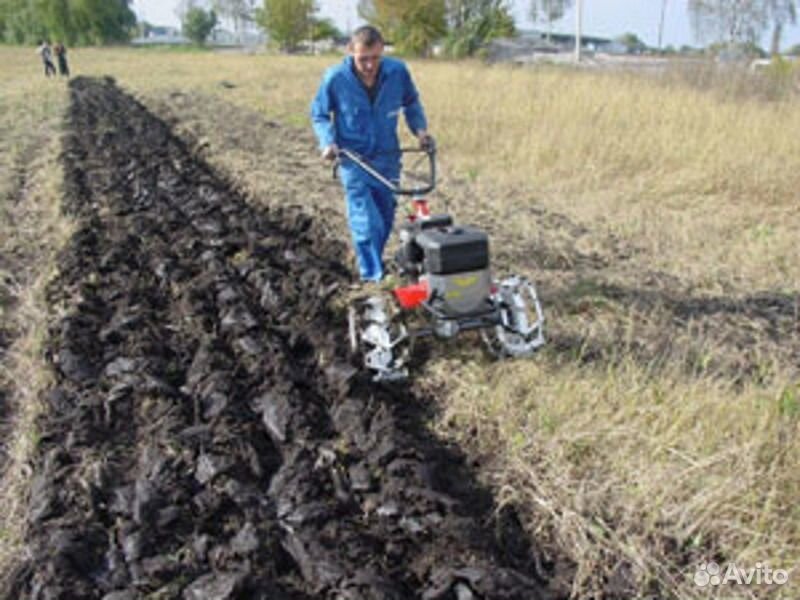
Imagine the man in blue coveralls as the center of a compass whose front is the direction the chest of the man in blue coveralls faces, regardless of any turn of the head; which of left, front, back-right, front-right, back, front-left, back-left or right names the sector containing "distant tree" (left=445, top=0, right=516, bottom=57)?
back

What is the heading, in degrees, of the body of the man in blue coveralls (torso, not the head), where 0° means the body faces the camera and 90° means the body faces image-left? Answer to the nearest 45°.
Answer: approximately 0°

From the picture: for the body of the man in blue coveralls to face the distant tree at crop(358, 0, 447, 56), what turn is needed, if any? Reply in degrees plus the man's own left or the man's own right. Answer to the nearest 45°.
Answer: approximately 180°
